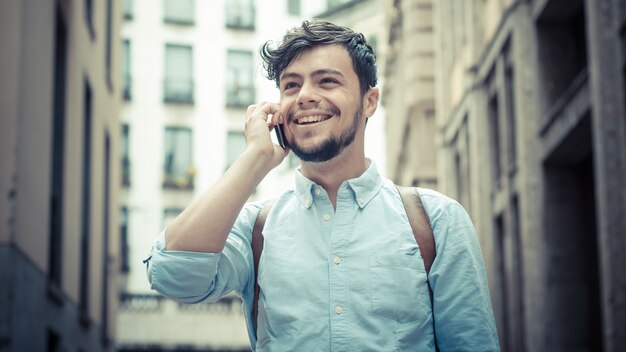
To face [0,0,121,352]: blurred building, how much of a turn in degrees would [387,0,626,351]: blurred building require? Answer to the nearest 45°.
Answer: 0° — it already faces it

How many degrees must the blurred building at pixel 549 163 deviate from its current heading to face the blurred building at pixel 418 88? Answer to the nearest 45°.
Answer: approximately 90° to its right

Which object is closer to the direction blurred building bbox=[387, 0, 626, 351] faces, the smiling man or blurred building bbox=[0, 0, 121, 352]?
the blurred building

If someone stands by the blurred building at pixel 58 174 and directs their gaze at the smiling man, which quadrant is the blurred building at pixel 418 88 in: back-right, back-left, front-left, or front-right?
back-left

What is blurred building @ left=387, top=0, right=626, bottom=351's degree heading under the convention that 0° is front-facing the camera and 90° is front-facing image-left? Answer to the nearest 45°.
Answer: approximately 90°
